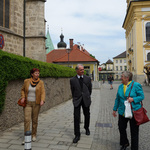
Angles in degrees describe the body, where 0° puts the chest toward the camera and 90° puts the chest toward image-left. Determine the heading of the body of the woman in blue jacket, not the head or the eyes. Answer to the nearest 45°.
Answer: approximately 45°

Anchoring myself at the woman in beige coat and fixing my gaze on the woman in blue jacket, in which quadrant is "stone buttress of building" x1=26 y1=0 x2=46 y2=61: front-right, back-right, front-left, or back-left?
back-left

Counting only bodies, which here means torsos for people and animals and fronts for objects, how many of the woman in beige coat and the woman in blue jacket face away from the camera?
0

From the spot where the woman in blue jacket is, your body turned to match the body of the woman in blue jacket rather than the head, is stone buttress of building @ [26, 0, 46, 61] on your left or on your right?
on your right

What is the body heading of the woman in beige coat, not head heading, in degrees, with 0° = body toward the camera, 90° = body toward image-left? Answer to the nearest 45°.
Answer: approximately 0°

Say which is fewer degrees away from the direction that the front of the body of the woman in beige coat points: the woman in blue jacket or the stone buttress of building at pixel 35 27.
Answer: the woman in blue jacket

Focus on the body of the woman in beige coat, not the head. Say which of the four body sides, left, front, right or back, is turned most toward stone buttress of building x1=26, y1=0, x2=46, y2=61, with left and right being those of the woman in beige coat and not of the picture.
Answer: back

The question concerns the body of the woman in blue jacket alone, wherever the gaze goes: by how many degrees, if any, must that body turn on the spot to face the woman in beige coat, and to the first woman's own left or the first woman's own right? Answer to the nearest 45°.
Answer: approximately 45° to the first woman's own right

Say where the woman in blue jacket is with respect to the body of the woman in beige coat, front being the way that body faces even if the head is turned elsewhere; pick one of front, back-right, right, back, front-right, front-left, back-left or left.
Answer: front-left
